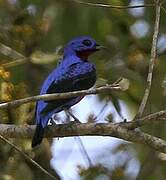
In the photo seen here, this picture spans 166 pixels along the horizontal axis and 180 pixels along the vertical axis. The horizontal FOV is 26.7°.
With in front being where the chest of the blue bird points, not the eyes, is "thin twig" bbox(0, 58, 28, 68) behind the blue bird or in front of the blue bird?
behind

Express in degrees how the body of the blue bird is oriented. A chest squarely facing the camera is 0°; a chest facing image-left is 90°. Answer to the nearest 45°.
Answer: approximately 270°

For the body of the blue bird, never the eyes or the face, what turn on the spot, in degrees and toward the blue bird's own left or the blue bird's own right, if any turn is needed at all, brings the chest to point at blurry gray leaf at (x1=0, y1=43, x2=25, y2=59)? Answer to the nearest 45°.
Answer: approximately 135° to the blue bird's own left
